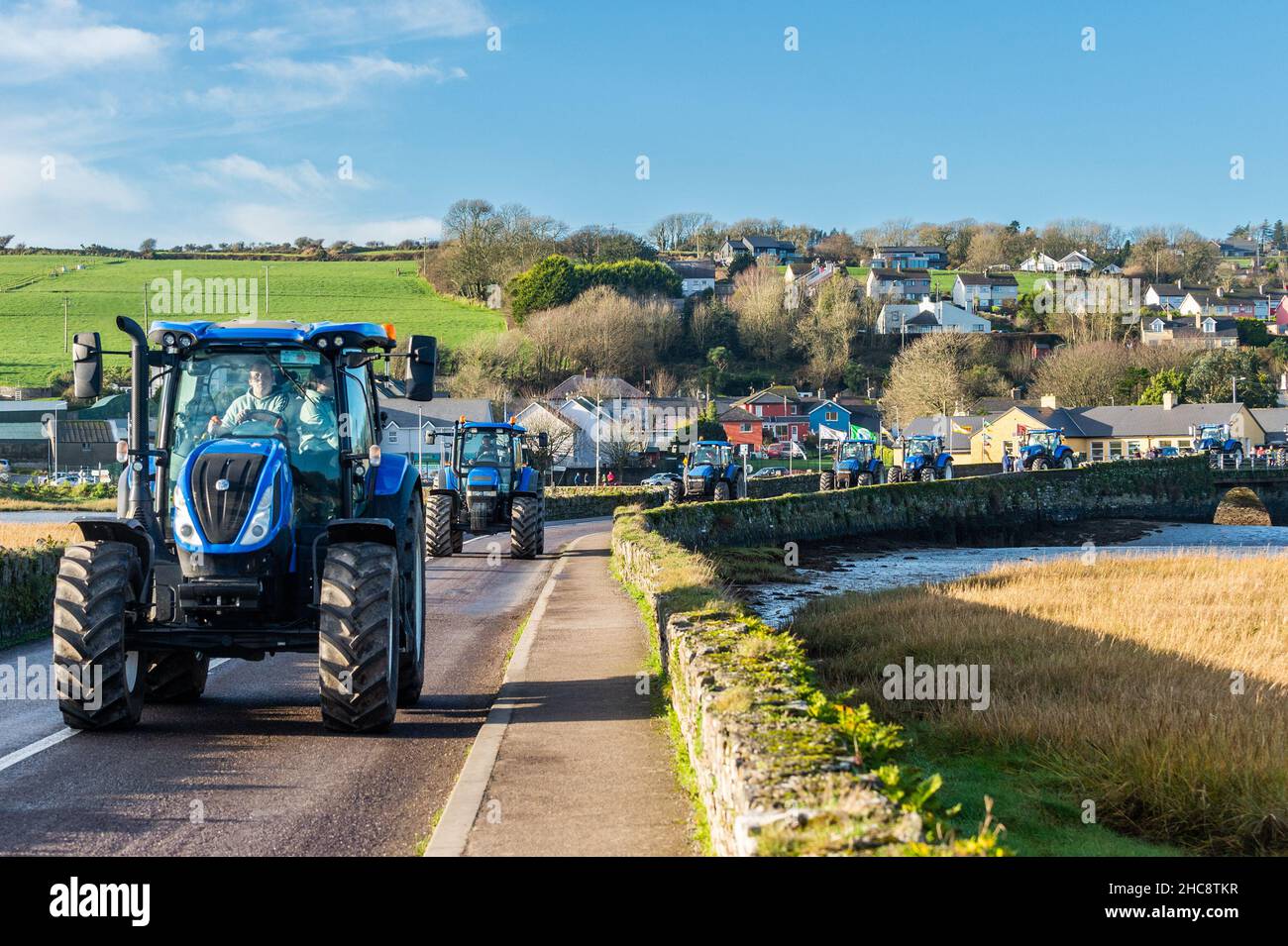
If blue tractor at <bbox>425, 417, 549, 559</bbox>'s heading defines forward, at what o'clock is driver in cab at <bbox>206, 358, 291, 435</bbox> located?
The driver in cab is roughly at 12 o'clock from the blue tractor.

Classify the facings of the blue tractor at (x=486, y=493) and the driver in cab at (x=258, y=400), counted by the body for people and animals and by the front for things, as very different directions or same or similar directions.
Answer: same or similar directions

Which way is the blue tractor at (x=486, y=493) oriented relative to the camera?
toward the camera

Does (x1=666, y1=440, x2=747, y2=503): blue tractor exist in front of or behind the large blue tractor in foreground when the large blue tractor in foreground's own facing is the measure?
behind

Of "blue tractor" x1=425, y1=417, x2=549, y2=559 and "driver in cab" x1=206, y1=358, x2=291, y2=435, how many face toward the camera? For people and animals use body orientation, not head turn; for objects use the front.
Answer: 2

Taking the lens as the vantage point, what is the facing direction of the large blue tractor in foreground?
facing the viewer

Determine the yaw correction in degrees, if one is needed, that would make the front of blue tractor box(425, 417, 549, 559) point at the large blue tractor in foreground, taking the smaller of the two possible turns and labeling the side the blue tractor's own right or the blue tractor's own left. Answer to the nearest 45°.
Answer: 0° — it already faces it

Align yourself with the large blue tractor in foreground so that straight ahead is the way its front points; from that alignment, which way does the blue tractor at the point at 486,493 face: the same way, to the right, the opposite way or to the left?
the same way

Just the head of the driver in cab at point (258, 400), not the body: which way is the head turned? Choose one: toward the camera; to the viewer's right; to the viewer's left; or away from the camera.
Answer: toward the camera

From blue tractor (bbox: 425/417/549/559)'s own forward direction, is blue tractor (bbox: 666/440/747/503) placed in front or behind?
behind
